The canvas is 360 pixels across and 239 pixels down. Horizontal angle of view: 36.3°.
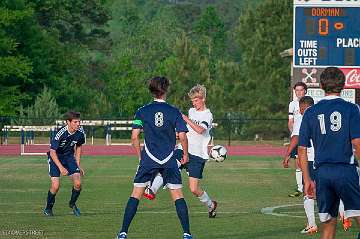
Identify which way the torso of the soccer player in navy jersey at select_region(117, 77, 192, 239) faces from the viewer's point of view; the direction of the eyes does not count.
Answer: away from the camera

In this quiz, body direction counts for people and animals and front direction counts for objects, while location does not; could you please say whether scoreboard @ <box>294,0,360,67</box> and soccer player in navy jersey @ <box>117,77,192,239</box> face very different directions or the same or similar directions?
very different directions

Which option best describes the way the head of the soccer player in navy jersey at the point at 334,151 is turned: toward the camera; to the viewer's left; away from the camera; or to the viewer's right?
away from the camera

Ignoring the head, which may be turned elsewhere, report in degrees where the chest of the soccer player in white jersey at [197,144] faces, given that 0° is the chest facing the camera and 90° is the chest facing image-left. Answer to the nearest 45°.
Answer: approximately 45°

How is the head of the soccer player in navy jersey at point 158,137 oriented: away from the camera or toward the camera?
away from the camera

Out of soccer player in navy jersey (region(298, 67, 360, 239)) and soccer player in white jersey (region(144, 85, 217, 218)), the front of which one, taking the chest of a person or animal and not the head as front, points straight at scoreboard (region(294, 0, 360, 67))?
the soccer player in navy jersey

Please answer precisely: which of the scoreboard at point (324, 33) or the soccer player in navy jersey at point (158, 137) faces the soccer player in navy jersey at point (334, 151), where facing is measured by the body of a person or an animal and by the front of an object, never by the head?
the scoreboard

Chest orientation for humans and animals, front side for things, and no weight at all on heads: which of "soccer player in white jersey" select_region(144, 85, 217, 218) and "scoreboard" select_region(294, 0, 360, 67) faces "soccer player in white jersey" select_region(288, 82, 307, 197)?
the scoreboard

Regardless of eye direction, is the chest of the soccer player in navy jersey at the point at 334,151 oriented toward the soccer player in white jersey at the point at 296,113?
yes

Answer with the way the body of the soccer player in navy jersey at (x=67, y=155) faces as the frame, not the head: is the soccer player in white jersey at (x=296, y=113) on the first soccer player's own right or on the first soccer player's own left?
on the first soccer player's own left

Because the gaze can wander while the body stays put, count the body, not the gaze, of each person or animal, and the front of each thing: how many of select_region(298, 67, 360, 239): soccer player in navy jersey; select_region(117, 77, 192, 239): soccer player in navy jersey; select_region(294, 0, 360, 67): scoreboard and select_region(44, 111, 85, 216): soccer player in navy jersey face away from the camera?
2

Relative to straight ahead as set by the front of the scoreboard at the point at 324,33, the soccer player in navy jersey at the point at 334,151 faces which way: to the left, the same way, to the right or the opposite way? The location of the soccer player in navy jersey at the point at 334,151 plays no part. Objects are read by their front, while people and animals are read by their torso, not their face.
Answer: the opposite way
